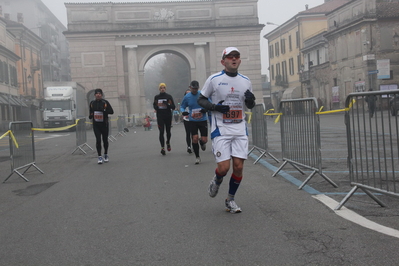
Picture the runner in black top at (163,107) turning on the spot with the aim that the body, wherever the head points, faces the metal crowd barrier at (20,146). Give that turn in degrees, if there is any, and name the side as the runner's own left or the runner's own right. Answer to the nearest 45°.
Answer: approximately 45° to the runner's own right

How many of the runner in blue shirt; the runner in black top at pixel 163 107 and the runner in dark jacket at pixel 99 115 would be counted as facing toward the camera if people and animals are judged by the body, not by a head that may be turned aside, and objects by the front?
3

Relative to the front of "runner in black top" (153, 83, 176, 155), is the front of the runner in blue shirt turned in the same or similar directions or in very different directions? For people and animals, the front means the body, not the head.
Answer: same or similar directions

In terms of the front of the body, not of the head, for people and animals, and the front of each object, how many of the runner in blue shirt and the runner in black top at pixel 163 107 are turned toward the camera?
2

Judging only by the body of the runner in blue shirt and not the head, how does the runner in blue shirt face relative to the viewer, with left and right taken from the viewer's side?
facing the viewer

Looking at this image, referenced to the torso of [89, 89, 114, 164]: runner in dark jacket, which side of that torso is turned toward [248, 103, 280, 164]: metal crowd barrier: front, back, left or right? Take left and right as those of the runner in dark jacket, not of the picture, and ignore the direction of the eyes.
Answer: left

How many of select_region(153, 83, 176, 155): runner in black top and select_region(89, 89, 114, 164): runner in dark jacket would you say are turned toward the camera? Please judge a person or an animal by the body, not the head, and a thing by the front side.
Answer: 2

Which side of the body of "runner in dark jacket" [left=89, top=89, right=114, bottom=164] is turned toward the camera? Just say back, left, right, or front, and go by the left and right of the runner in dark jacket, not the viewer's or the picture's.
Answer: front

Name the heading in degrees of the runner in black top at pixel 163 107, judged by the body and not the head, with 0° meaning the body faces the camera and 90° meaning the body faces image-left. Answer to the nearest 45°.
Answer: approximately 0°

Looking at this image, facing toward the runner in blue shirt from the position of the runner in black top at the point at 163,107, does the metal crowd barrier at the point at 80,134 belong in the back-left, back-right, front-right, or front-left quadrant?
back-right

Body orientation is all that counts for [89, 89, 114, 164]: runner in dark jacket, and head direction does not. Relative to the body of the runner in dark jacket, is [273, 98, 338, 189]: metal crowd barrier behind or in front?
in front

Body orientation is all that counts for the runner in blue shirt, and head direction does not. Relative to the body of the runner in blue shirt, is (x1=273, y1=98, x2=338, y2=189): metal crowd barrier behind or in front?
in front

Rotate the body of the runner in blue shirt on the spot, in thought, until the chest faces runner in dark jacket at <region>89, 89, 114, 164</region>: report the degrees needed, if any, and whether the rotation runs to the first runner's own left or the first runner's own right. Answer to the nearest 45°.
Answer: approximately 135° to the first runner's own right

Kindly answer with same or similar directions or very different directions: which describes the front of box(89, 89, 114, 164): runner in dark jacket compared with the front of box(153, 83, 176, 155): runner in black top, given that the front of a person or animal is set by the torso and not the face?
same or similar directions
